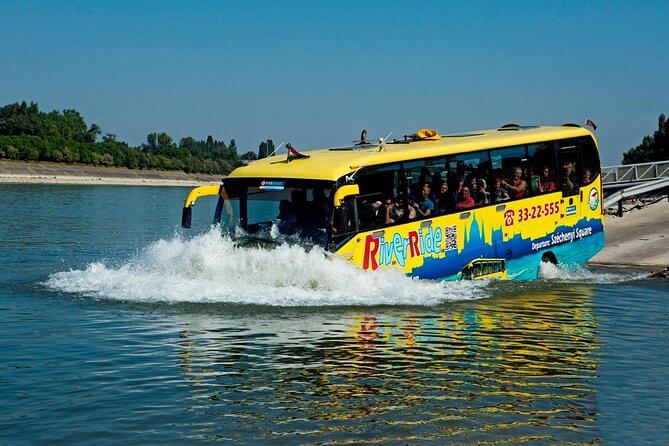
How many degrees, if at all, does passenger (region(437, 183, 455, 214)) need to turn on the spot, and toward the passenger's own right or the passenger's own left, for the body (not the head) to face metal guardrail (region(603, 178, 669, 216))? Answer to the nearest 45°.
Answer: approximately 180°

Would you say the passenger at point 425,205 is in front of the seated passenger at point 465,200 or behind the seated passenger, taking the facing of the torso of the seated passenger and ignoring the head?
in front

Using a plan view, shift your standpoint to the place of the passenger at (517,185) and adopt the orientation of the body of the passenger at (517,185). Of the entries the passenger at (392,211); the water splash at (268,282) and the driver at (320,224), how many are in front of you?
3

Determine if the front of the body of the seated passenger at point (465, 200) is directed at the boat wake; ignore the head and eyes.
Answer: no

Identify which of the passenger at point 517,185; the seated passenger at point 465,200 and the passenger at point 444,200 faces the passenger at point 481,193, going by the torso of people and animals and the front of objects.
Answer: the passenger at point 517,185

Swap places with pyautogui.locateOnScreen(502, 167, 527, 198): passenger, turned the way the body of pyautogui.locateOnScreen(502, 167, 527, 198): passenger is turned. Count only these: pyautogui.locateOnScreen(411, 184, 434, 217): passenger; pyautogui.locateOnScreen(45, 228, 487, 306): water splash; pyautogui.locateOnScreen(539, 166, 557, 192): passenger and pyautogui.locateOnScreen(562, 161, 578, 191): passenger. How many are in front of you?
2

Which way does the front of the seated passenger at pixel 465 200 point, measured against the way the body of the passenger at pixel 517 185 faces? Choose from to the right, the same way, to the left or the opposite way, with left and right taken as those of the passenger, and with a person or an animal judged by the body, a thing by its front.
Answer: the same way

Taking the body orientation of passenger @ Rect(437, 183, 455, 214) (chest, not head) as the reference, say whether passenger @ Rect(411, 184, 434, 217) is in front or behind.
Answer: in front

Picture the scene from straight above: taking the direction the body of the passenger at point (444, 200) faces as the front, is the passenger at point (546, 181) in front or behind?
behind

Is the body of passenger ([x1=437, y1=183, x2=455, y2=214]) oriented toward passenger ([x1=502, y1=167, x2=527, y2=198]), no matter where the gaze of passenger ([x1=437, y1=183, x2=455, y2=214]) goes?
no

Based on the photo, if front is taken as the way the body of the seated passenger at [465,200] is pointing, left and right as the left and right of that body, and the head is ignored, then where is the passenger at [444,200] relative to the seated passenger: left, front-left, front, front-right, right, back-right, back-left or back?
front

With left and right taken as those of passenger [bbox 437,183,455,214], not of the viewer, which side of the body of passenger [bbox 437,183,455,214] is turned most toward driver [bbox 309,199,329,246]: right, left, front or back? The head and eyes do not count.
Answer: front

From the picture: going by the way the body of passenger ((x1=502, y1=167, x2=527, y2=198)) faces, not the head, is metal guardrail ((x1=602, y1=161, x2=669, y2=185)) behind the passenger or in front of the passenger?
behind

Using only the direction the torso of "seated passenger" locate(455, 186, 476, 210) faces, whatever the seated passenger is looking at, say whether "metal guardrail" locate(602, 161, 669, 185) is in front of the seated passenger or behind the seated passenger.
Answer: behind

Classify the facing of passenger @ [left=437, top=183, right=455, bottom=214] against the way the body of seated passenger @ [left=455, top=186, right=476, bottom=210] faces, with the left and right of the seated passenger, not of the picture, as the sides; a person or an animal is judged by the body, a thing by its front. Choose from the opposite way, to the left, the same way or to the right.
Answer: the same way

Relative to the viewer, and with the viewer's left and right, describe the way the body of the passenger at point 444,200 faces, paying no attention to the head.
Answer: facing the viewer and to the left of the viewer

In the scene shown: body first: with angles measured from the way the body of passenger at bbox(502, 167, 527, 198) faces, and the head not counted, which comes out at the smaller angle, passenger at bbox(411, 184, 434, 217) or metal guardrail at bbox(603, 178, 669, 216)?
the passenger

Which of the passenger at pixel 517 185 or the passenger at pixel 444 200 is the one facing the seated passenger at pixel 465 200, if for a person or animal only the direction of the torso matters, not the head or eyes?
the passenger at pixel 517 185

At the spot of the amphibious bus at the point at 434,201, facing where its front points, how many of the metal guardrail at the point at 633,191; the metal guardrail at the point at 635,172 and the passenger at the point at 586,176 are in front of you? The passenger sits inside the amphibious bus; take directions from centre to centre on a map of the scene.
0

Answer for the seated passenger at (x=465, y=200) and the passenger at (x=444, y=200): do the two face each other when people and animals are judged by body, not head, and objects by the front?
no

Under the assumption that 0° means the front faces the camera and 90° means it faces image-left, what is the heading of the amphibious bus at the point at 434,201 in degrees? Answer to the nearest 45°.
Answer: approximately 45°
